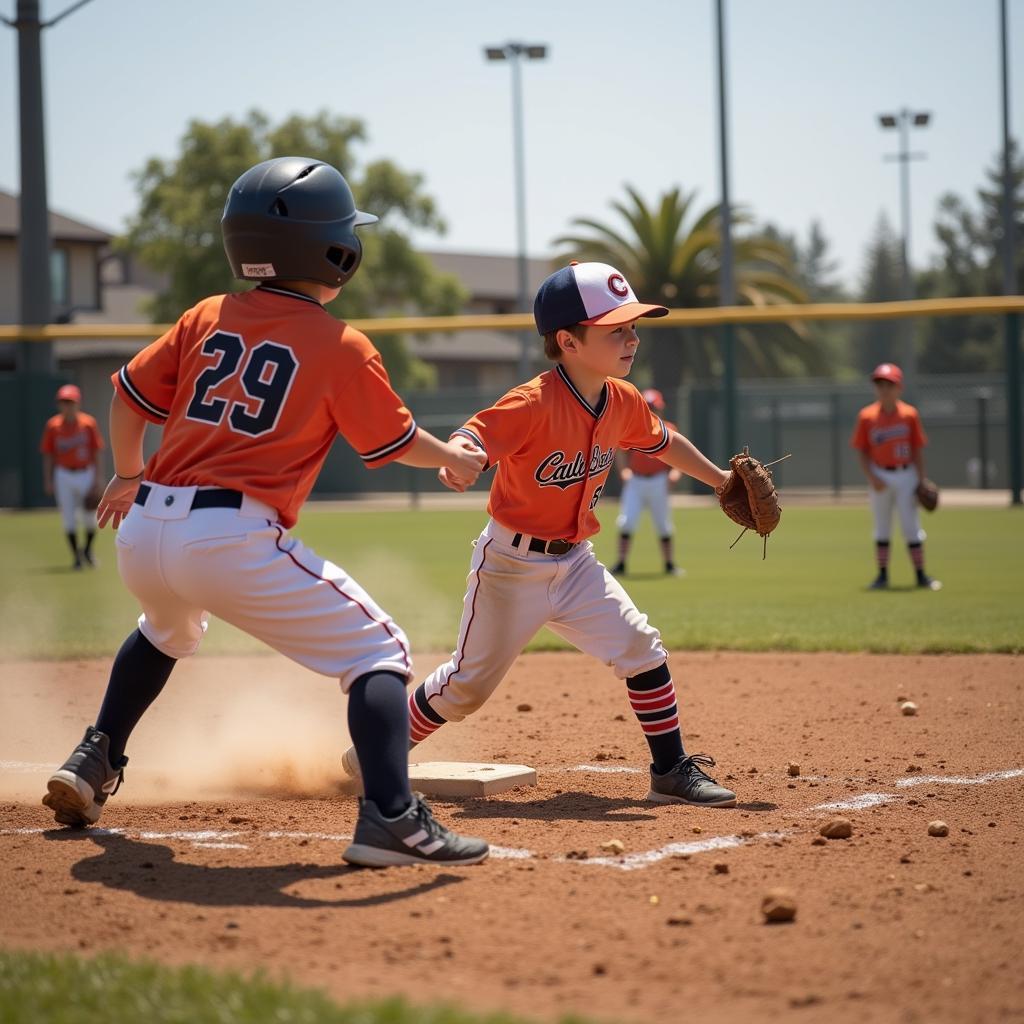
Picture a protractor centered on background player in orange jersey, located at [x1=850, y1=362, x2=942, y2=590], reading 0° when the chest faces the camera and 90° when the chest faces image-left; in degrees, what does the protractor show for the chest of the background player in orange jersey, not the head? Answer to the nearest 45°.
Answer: approximately 0°

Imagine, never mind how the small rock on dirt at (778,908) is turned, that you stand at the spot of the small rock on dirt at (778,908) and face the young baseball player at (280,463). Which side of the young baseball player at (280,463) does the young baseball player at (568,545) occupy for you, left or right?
right

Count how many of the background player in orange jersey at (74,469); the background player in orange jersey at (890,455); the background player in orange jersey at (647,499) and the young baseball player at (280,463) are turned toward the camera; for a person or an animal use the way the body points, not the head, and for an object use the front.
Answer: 3

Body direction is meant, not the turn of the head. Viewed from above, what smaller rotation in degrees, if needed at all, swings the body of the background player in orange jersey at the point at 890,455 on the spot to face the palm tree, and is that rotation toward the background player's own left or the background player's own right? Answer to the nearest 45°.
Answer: approximately 180°

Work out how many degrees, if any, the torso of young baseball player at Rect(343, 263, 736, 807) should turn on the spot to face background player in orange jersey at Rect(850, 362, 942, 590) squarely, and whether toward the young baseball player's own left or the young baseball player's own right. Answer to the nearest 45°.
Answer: approximately 135° to the young baseball player's own left

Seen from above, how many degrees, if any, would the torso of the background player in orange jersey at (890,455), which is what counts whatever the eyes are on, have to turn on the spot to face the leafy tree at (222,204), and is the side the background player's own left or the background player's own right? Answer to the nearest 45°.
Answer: approximately 135° to the background player's own right

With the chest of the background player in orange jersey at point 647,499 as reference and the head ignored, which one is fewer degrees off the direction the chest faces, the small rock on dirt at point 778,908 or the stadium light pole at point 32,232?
the small rock on dirt

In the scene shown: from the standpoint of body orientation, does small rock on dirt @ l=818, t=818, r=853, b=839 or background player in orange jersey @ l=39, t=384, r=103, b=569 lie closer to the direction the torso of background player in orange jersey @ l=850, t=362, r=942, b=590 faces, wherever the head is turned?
the small rock on dirt
